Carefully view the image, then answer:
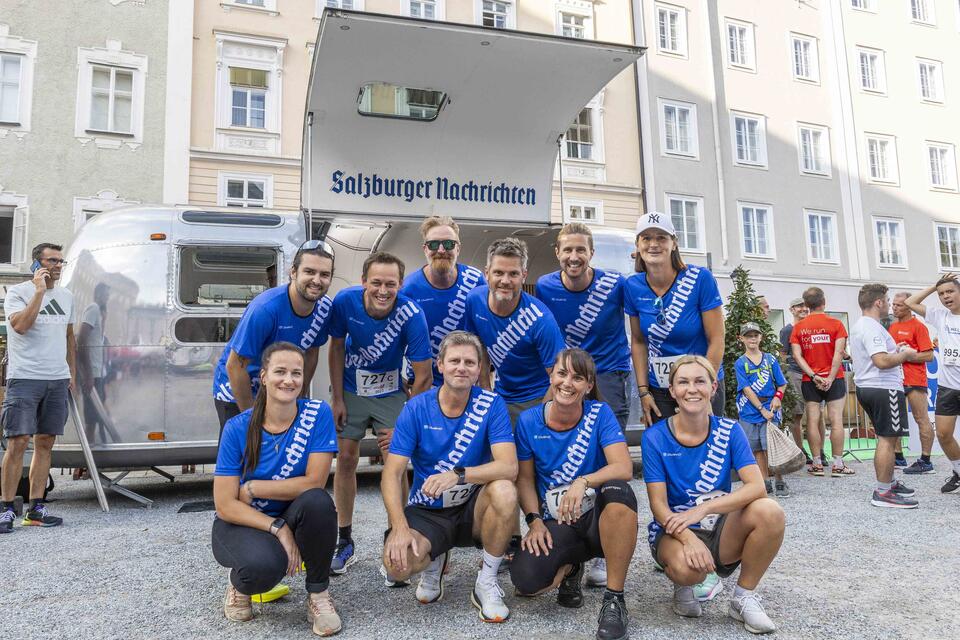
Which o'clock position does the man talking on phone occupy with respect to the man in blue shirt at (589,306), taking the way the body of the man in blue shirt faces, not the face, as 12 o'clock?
The man talking on phone is roughly at 3 o'clock from the man in blue shirt.

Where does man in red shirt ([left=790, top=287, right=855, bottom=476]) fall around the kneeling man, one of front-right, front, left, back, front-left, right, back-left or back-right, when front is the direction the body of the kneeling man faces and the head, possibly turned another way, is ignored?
back-left

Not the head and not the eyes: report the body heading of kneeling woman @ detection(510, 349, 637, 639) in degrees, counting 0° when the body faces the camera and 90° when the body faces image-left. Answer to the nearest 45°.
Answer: approximately 0°

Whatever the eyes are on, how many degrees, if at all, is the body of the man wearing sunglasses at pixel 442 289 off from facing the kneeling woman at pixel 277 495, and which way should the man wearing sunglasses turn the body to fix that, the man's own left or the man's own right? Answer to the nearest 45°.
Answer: approximately 45° to the man's own right

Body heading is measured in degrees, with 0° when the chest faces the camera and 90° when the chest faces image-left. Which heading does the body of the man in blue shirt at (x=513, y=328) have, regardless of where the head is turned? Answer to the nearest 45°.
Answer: approximately 0°
